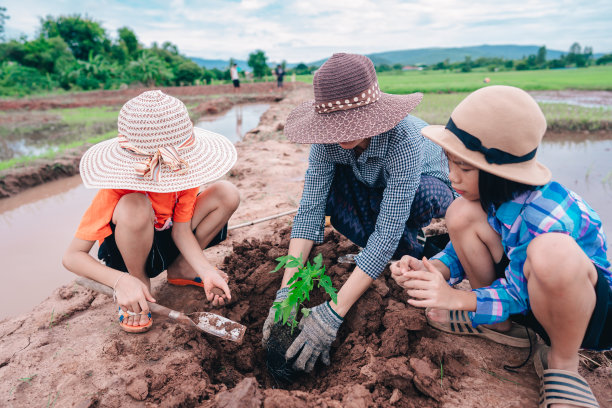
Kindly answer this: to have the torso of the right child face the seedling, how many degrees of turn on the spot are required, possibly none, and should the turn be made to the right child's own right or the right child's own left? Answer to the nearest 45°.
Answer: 0° — they already face it

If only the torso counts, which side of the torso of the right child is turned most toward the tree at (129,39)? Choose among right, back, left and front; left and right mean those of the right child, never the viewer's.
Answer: right

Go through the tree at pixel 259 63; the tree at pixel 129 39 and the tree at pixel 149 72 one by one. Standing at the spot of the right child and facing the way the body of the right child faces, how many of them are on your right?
3

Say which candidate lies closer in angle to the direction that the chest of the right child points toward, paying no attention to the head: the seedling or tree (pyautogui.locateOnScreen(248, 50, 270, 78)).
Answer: the seedling

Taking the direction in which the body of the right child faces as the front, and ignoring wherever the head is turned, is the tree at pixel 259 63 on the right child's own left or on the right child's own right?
on the right child's own right

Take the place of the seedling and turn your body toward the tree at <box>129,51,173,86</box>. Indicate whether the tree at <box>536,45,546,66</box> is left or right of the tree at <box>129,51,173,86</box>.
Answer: right

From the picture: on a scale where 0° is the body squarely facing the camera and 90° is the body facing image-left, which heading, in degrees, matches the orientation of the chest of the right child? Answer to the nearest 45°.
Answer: approximately 45°

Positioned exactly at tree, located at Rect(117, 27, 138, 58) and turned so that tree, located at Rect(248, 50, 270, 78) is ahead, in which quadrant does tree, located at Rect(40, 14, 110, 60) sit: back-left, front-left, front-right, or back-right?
back-right

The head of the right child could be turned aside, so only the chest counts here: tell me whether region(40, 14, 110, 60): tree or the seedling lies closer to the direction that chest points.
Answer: the seedling

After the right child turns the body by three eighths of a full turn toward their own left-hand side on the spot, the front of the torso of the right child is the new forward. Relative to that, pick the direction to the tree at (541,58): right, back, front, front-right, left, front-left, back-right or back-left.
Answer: left
